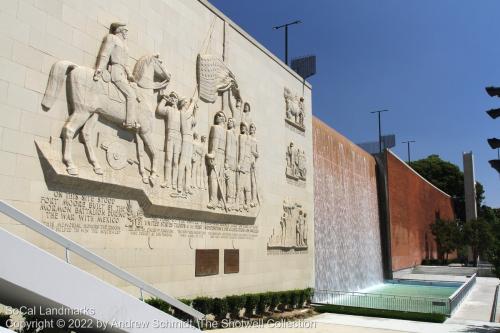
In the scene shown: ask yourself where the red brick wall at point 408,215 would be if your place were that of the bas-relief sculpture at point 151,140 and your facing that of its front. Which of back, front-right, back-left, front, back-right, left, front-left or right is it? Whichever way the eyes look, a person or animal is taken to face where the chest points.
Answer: left

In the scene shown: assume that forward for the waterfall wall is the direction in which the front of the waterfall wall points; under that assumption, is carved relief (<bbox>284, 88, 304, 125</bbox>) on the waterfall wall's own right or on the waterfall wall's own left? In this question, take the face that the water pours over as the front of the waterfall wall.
on the waterfall wall's own right

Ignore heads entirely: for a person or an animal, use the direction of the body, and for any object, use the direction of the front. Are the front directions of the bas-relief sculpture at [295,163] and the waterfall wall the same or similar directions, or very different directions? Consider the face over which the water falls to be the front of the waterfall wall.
same or similar directions

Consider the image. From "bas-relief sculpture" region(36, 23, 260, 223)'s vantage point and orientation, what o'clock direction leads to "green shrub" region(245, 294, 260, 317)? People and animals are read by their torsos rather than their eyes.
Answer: The green shrub is roughly at 9 o'clock from the bas-relief sculpture.

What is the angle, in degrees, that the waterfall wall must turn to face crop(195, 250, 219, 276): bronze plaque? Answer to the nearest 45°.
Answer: approximately 45° to its right

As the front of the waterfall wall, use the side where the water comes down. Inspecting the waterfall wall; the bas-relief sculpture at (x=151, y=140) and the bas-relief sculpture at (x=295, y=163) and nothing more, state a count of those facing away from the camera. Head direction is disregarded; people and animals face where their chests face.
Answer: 0

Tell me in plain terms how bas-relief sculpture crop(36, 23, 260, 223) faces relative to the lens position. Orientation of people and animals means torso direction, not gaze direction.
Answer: facing the viewer and to the right of the viewer

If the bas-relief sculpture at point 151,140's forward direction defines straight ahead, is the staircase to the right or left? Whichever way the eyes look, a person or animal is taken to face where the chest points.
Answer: on its right

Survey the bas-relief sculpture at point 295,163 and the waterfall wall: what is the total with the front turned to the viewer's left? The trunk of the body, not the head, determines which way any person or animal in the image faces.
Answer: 0

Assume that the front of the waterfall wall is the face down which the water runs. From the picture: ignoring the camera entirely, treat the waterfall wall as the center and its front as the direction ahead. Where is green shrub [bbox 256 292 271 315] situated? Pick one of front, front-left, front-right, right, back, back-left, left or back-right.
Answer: front-right

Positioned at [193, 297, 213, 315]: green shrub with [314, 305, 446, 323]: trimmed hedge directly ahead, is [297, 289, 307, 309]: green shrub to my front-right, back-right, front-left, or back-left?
front-left

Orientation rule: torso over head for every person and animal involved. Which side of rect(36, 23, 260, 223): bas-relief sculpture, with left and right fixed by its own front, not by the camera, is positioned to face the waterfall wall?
left

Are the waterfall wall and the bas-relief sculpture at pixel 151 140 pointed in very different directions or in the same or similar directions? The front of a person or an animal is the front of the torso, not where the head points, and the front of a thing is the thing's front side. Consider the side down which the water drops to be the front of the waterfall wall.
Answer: same or similar directions

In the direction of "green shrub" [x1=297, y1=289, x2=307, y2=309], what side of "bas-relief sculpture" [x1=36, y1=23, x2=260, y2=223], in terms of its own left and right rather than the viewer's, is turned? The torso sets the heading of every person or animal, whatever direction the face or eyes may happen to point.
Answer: left

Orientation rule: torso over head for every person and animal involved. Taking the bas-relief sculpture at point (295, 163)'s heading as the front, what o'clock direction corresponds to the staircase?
The staircase is roughly at 2 o'clock from the bas-relief sculpture.

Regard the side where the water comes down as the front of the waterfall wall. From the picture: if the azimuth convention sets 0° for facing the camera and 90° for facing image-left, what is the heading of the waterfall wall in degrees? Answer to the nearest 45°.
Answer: approximately 315°
